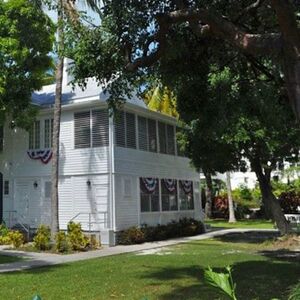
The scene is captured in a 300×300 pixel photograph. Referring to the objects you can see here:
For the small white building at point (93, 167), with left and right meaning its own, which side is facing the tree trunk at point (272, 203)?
left
